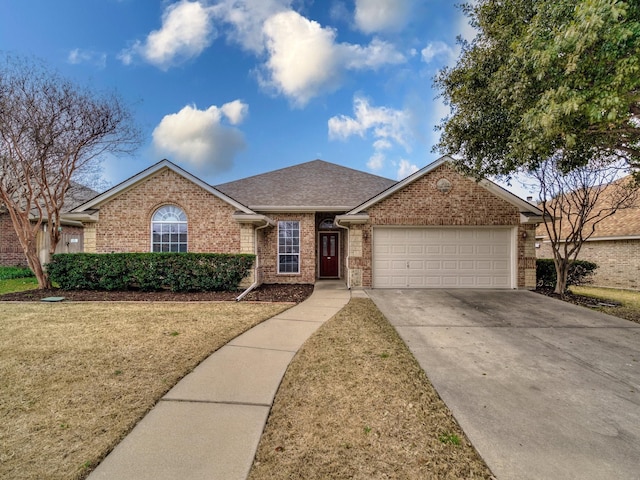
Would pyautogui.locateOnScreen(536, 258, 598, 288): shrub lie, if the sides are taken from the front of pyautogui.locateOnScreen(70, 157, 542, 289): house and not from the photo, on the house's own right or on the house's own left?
on the house's own left

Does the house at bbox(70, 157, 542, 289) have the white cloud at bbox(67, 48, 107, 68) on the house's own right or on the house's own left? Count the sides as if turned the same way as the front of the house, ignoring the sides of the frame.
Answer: on the house's own right

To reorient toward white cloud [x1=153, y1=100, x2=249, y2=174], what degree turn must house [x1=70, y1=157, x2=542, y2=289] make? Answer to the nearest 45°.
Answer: approximately 135° to its right

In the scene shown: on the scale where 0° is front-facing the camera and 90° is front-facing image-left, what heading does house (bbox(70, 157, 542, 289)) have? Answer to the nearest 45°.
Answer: approximately 0°

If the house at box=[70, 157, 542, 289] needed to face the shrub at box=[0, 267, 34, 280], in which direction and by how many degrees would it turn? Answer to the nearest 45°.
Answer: approximately 90° to its right

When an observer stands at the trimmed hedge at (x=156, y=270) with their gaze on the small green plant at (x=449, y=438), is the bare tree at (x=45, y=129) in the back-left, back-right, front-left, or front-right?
back-right

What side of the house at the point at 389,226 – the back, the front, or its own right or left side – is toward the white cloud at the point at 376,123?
back
